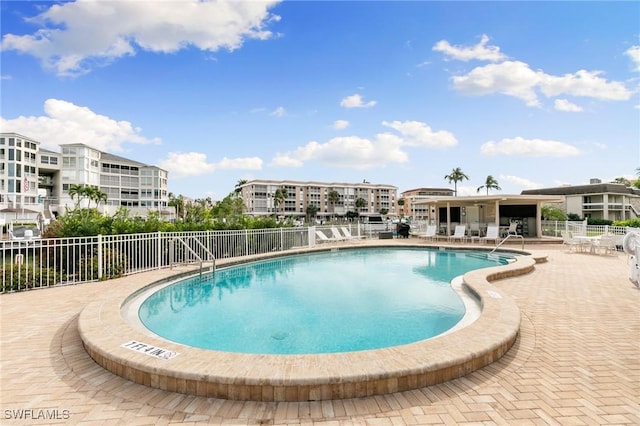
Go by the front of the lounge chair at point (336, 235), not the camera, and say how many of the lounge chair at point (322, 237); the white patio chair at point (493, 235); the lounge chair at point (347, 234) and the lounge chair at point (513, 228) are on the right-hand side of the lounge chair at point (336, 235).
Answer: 1

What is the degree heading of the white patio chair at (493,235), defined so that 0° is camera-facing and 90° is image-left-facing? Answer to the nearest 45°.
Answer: approximately 45°

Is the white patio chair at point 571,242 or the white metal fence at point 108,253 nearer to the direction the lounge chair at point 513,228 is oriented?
the white metal fence

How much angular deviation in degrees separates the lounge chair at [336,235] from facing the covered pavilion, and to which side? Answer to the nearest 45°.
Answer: approximately 45° to its left

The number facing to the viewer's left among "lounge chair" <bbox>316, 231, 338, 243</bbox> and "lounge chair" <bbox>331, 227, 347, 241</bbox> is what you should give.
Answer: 0

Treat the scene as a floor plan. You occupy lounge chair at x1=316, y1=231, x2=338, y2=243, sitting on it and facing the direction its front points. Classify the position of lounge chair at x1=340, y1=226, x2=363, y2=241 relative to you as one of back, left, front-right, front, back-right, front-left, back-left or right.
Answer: left

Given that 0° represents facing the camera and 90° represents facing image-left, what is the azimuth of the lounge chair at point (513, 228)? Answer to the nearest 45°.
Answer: approximately 45°
